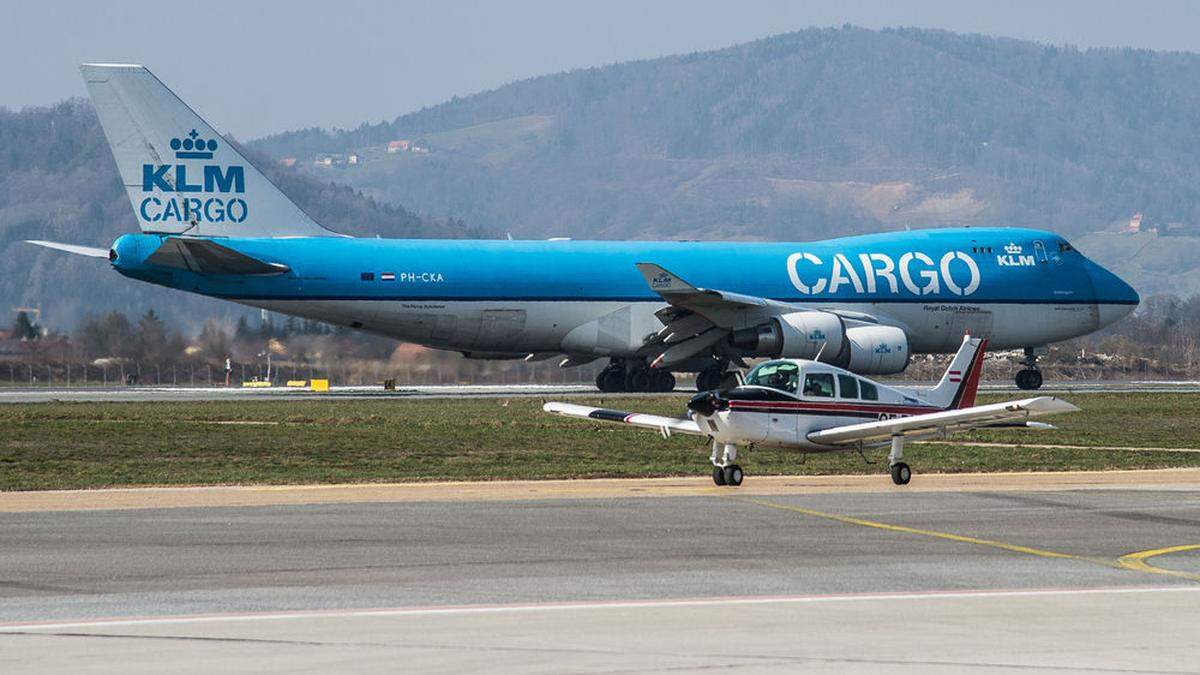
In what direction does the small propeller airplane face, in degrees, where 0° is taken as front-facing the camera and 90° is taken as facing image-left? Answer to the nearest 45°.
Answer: approximately 45°
